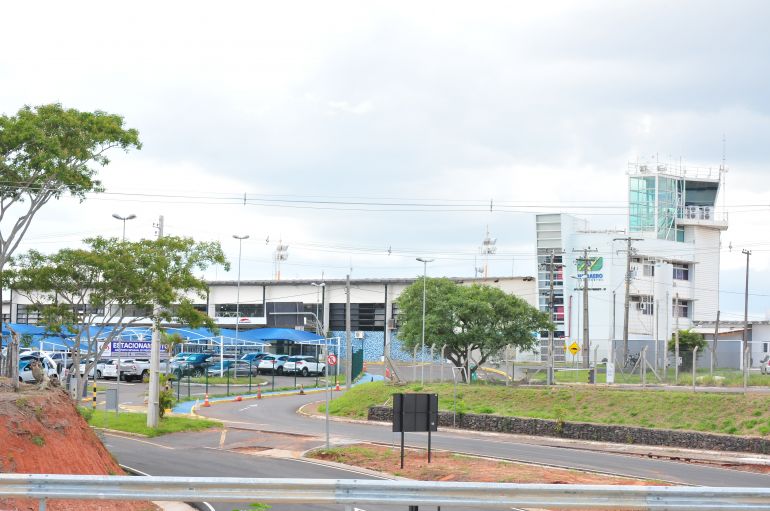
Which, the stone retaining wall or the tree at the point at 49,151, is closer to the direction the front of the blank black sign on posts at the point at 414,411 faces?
the stone retaining wall

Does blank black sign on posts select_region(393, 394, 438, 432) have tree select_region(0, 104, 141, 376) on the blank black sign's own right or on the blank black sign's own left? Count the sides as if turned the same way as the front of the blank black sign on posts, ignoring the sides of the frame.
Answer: on the blank black sign's own left

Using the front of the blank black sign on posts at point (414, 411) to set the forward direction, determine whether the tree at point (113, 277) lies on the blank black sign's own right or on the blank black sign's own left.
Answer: on the blank black sign's own left

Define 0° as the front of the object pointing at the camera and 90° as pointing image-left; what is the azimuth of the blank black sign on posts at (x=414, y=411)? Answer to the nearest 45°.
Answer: approximately 180°

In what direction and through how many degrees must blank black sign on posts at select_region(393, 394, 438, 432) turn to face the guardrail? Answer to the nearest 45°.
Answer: approximately 180°

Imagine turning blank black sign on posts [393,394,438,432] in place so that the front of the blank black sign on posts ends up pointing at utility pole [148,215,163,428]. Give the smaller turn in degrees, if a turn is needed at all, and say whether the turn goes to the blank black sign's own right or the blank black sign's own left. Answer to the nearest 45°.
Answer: approximately 45° to the blank black sign's own left

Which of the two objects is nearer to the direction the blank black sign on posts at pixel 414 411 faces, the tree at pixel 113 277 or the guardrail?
the tree
